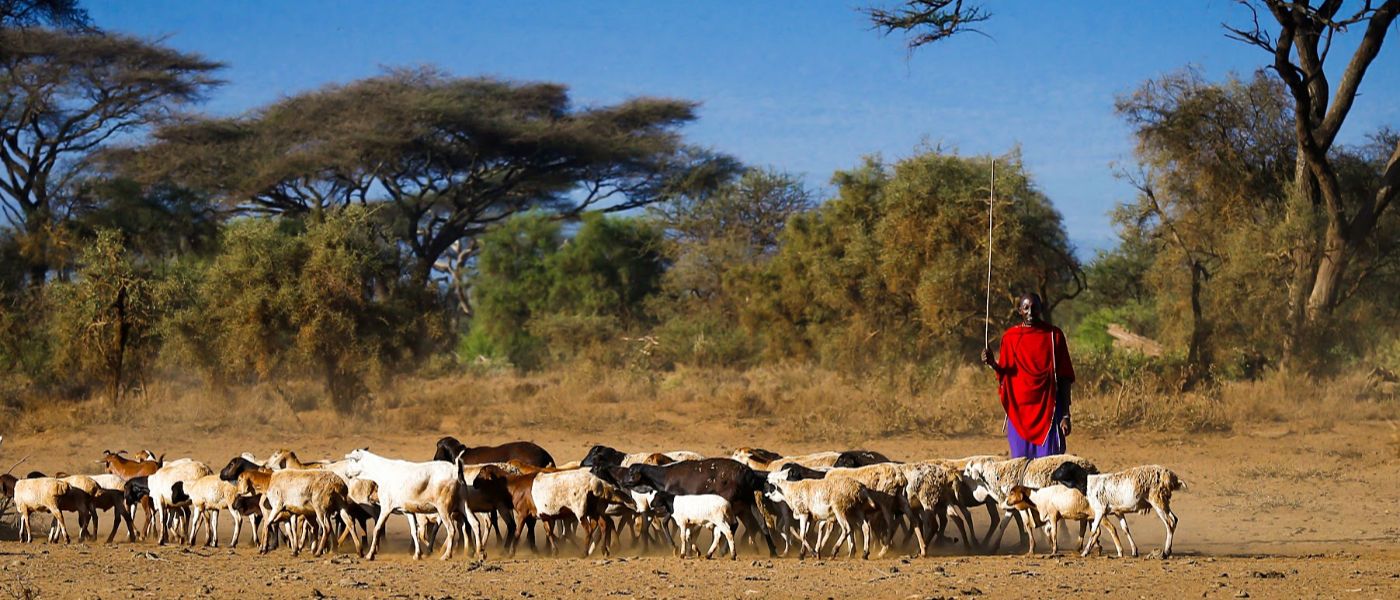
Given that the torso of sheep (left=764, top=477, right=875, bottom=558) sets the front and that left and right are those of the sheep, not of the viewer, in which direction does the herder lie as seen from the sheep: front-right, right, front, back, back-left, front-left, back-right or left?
back-right

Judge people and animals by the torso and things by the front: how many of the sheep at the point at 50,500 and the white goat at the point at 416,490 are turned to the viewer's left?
2

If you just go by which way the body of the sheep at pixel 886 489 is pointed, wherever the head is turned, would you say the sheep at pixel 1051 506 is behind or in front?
behind

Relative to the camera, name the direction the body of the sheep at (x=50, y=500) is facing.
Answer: to the viewer's left

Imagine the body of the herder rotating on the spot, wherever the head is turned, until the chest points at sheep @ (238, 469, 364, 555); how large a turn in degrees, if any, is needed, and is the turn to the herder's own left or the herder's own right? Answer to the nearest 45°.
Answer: approximately 90° to the herder's own right

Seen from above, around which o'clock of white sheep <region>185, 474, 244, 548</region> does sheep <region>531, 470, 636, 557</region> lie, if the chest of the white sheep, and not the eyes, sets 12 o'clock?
The sheep is roughly at 7 o'clock from the white sheep.

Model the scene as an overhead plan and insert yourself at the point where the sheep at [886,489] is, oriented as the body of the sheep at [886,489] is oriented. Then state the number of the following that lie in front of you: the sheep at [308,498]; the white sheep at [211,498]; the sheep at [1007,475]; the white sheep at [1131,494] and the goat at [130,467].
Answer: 3

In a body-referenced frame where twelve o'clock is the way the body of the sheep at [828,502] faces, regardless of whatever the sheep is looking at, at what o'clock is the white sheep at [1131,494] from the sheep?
The white sheep is roughly at 6 o'clock from the sheep.

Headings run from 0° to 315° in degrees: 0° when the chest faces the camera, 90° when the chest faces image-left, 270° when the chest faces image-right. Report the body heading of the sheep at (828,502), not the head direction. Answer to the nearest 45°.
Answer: approximately 90°

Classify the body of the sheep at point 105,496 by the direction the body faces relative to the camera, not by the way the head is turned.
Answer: to the viewer's left

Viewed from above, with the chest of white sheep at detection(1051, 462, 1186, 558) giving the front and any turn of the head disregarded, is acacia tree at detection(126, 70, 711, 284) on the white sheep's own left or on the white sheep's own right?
on the white sheep's own right

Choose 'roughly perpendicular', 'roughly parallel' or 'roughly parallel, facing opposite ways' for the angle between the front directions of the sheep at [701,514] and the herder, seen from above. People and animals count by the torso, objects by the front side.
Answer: roughly perpendicular

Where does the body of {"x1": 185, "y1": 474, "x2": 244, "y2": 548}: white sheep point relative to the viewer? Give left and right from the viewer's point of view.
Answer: facing to the left of the viewer

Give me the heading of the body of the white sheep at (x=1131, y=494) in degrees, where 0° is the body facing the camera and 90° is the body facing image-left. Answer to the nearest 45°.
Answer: approximately 90°

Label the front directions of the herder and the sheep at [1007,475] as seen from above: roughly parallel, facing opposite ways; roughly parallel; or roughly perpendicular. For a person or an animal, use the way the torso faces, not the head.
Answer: roughly perpendicular

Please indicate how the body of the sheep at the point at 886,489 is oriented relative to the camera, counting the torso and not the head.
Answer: to the viewer's left
